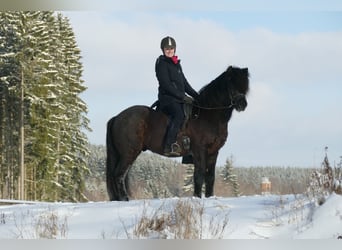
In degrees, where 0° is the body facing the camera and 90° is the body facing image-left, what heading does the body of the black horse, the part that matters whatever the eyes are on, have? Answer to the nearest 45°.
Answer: approximately 270°

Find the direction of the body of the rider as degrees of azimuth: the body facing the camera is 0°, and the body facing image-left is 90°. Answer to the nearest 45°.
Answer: approximately 315°

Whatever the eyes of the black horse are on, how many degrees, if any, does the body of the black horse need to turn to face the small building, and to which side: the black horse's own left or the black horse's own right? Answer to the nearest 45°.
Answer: approximately 45° to the black horse's own left

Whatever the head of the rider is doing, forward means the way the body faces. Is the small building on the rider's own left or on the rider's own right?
on the rider's own left
